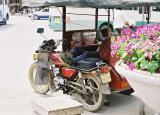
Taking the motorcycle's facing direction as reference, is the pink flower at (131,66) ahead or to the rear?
to the rear

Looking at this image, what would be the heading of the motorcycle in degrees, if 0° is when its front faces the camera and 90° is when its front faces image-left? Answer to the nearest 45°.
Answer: approximately 135°
